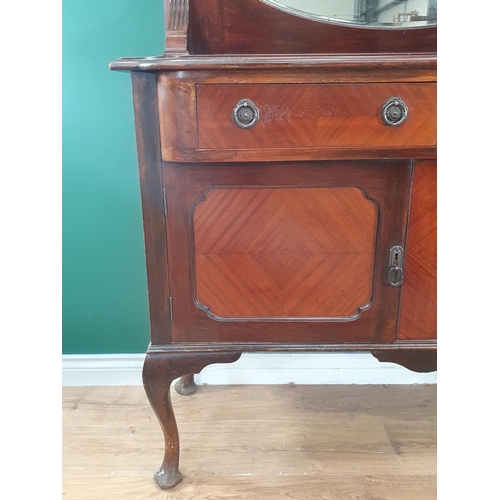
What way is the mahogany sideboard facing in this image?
toward the camera
